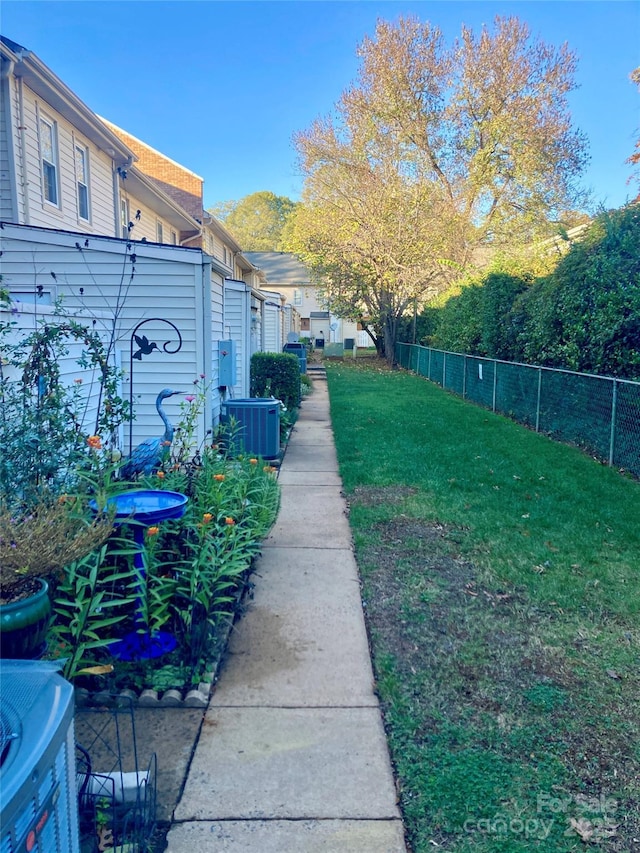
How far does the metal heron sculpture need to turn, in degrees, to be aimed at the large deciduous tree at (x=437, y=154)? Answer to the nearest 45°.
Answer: approximately 45° to its left

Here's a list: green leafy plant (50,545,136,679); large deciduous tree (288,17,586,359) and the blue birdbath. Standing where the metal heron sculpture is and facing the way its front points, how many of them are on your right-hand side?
2

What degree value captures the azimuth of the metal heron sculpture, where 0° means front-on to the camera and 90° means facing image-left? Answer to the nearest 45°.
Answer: approximately 270°

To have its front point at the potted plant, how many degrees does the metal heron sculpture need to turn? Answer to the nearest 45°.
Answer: approximately 90° to its right

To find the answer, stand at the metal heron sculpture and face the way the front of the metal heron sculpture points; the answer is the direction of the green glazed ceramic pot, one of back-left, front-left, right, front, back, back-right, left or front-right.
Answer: right

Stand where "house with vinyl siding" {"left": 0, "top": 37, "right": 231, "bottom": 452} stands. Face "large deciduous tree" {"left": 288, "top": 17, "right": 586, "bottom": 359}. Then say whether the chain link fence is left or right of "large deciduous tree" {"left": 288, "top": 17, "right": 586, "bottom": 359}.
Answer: right

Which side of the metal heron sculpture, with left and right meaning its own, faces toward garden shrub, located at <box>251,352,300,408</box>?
left

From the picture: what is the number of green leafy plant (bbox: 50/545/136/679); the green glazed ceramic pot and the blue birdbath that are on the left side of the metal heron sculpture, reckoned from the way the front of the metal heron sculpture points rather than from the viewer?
0

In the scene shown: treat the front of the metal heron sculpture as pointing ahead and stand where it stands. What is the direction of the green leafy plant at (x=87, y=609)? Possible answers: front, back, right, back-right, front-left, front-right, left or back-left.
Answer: right

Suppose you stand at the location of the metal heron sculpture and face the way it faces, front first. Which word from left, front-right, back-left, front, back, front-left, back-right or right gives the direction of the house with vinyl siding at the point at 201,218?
left

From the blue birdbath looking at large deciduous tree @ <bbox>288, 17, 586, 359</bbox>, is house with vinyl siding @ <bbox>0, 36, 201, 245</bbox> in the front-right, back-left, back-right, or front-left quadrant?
front-left

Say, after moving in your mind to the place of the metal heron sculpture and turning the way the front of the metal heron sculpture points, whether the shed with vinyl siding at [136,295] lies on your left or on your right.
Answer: on your left

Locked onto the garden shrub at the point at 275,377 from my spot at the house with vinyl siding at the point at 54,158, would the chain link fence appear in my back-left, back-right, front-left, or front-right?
front-right

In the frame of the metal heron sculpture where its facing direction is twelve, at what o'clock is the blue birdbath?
The blue birdbath is roughly at 3 o'clock from the metal heron sculpture.
